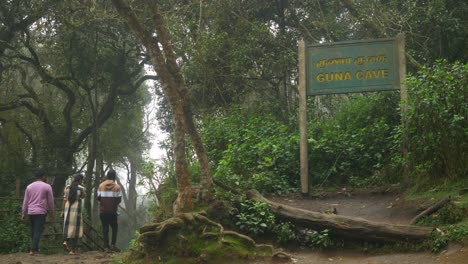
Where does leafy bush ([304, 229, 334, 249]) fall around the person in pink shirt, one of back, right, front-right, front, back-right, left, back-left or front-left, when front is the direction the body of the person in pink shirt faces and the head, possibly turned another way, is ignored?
back-right

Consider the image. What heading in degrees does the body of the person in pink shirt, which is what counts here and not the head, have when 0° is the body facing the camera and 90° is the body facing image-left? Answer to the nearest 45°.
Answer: approximately 180°

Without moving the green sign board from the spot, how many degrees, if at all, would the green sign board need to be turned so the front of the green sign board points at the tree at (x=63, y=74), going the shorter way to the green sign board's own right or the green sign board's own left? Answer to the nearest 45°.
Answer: approximately 135° to the green sign board's own right

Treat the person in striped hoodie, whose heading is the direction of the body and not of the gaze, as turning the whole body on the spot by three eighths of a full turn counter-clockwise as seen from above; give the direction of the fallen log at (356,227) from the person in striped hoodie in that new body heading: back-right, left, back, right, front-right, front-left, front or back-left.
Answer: left

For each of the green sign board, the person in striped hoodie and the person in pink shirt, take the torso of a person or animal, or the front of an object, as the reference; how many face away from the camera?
2

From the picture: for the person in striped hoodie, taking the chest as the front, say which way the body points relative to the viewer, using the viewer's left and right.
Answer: facing away from the viewer

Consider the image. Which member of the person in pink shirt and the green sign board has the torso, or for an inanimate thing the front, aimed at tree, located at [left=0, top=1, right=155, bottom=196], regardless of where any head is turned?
the person in pink shirt

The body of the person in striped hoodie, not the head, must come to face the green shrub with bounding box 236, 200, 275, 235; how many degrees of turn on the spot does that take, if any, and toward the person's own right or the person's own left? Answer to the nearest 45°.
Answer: approximately 135° to the person's own right

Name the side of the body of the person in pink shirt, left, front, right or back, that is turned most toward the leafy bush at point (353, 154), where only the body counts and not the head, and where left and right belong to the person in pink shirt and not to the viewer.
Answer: right

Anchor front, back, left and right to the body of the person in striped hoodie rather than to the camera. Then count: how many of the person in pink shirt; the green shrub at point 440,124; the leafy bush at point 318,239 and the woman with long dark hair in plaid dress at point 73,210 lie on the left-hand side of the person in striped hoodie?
2
